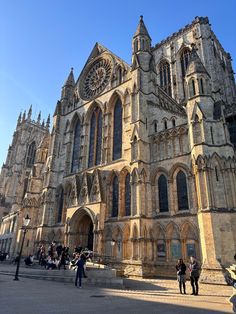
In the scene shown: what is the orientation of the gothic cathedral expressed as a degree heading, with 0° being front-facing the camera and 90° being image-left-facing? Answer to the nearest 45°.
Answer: approximately 45°
